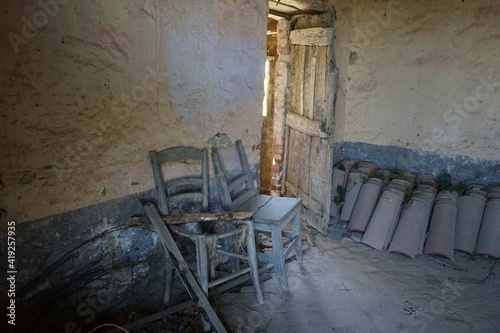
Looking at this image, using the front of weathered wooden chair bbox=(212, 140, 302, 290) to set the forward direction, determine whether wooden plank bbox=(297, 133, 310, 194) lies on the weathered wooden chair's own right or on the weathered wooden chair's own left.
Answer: on the weathered wooden chair's own left

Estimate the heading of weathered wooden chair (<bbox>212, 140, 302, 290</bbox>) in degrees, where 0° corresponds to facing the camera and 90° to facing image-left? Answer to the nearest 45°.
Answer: approximately 315°

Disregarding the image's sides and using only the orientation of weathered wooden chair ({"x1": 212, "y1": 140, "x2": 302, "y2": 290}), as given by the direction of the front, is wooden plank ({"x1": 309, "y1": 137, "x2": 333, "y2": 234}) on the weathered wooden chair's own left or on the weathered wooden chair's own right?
on the weathered wooden chair's own left

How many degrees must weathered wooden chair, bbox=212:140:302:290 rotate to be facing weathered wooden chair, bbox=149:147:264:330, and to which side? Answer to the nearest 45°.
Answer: approximately 90° to its right

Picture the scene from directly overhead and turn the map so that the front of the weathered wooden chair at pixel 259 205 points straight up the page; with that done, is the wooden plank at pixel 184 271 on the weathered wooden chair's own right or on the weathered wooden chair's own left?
on the weathered wooden chair's own right

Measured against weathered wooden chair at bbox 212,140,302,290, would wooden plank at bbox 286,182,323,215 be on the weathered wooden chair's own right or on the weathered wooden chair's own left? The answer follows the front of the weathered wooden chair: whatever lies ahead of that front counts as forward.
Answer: on the weathered wooden chair's own left

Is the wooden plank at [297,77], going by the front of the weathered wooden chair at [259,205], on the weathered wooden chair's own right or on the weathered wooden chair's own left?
on the weathered wooden chair's own left
